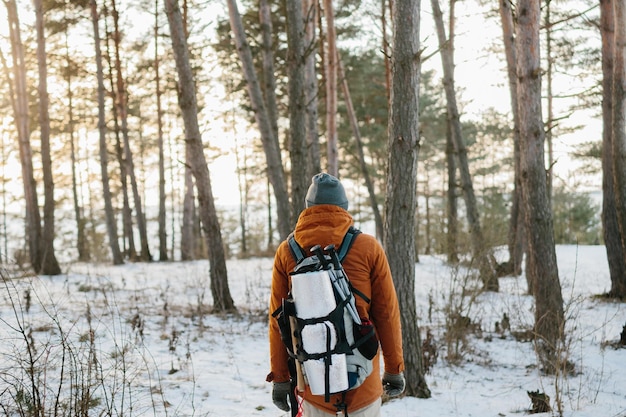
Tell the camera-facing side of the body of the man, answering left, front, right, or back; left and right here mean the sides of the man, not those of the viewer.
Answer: back

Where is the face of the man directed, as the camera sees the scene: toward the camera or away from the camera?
away from the camera

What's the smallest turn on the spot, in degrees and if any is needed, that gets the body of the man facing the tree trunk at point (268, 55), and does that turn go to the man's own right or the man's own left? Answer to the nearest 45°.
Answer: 0° — they already face it

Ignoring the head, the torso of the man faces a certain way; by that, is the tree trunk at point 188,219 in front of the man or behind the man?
in front
